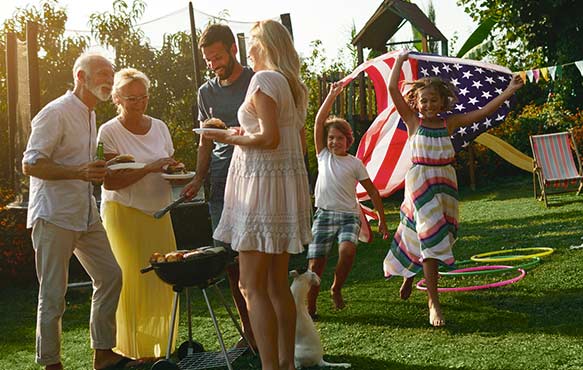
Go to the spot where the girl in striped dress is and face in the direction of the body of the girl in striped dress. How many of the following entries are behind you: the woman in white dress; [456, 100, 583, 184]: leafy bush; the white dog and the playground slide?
2

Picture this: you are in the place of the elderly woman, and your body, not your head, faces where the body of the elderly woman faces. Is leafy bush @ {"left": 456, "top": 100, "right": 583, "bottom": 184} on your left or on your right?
on your left

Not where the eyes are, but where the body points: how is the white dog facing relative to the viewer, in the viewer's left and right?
facing away from the viewer and to the left of the viewer

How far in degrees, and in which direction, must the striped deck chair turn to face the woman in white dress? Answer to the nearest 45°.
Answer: approximately 45° to its right
